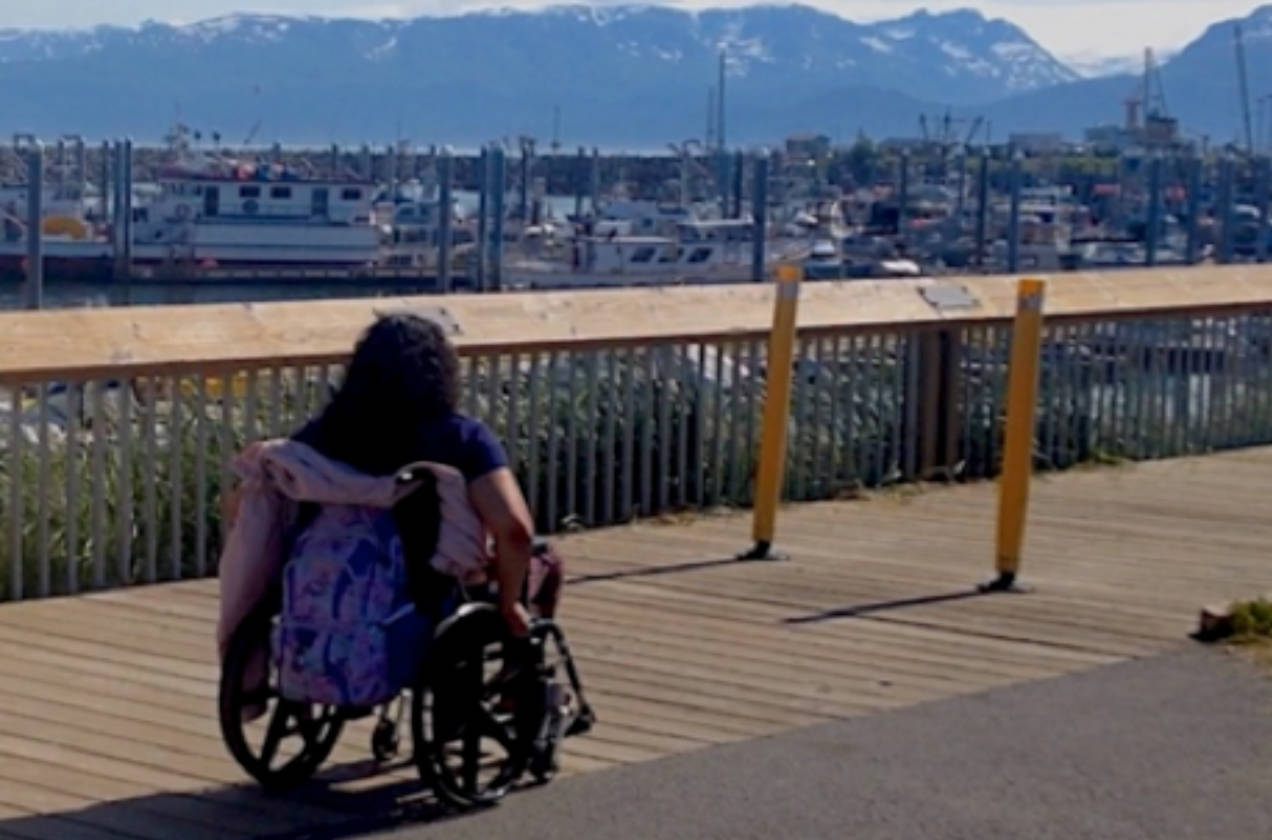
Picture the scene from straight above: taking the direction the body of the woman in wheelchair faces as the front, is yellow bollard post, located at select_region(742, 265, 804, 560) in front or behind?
in front

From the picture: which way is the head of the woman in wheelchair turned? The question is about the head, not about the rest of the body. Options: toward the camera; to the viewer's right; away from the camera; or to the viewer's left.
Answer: away from the camera

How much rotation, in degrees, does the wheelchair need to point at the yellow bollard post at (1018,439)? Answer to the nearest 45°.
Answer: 0° — it already faces it

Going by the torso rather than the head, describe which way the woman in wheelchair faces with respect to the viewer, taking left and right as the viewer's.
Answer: facing away from the viewer and to the right of the viewer

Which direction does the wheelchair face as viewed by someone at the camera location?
facing away from the viewer and to the right of the viewer
